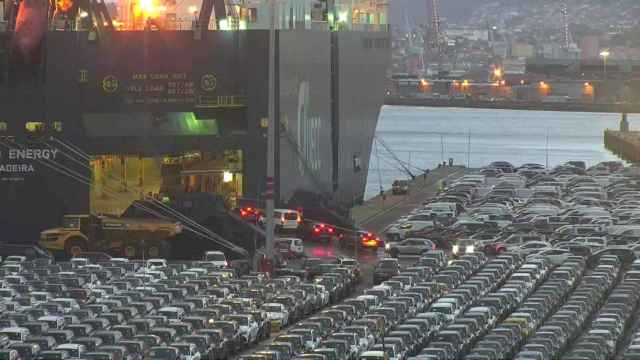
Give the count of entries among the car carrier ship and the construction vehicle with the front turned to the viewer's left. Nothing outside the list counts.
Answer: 1

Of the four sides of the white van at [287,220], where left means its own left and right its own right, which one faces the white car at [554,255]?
back

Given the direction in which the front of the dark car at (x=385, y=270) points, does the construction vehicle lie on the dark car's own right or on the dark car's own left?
on the dark car's own right

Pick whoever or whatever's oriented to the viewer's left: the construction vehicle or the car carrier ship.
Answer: the construction vehicle

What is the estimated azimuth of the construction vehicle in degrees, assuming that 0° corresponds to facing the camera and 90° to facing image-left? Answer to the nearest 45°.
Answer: approximately 90°

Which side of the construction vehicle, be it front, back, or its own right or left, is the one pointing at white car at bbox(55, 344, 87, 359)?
left

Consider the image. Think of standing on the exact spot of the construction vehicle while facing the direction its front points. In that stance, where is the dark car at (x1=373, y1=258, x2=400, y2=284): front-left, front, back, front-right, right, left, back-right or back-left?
back-left

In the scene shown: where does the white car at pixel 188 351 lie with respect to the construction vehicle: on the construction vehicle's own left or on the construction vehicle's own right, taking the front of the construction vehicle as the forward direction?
on the construction vehicle's own left
